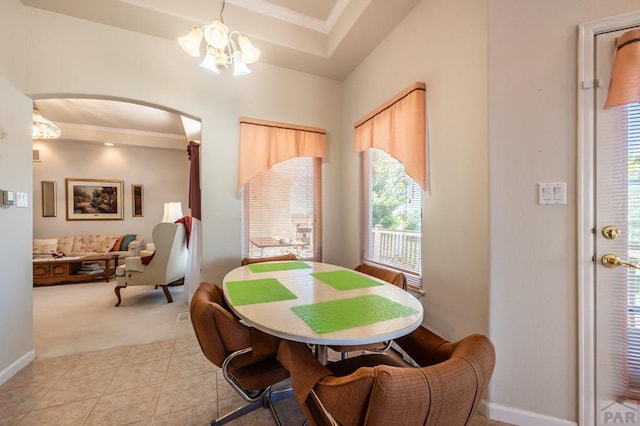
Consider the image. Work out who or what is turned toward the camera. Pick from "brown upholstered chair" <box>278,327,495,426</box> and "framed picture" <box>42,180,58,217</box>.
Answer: the framed picture

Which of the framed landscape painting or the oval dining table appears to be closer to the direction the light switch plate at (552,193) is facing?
the oval dining table

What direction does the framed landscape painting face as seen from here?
toward the camera

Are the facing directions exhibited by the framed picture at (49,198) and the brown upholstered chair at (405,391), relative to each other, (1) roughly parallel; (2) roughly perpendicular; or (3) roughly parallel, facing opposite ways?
roughly parallel, facing opposite ways

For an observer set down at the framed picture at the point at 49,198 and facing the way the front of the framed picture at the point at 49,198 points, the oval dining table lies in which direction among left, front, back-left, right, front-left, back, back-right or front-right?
front

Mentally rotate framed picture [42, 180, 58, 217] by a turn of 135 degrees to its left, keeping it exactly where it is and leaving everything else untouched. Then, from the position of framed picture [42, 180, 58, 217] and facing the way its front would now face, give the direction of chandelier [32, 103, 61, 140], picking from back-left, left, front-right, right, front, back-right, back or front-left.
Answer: back-right

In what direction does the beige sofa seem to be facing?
toward the camera

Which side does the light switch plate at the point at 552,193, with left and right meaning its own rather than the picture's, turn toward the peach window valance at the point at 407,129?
right

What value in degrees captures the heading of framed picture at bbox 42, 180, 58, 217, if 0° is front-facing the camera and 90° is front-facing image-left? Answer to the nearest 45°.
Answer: approximately 0°

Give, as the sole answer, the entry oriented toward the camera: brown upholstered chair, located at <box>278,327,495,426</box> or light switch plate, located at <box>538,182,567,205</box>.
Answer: the light switch plate

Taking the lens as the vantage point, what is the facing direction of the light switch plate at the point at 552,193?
facing the viewer

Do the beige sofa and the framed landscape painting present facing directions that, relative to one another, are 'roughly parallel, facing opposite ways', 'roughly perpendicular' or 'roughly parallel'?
roughly parallel

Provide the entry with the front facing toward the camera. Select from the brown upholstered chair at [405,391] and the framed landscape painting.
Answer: the framed landscape painting

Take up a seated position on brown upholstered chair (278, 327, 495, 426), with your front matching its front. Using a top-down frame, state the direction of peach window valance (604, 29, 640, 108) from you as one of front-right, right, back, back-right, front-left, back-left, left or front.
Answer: right

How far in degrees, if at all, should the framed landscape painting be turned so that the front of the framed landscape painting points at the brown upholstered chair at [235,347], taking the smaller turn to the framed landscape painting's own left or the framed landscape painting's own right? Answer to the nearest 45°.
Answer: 0° — it already faces it

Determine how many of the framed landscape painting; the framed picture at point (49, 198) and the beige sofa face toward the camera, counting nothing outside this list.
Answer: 3

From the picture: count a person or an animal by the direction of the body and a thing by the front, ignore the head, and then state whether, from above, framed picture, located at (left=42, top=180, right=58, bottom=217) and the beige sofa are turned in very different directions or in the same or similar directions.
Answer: same or similar directions

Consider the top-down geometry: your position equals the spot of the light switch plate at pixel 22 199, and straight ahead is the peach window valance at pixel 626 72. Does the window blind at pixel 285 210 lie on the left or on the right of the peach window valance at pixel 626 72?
left
